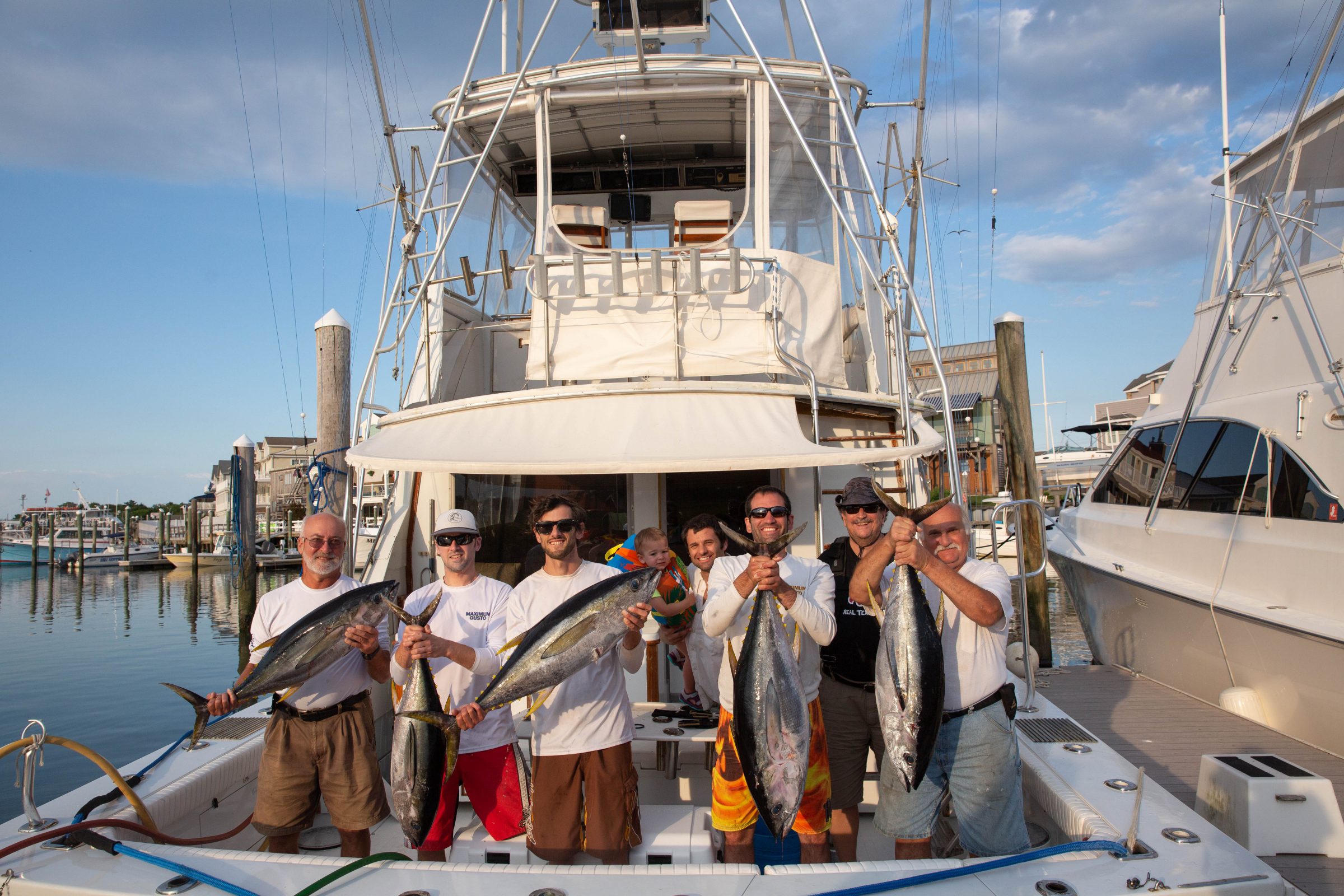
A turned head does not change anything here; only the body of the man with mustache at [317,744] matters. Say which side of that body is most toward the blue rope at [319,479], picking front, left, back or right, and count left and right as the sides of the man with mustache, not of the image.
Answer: back

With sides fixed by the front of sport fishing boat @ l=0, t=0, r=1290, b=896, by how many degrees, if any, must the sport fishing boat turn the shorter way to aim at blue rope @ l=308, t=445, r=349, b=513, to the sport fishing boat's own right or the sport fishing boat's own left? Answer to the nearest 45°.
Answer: approximately 45° to the sport fishing boat's own left

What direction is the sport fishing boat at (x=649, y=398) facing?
away from the camera

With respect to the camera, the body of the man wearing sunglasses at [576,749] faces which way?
toward the camera

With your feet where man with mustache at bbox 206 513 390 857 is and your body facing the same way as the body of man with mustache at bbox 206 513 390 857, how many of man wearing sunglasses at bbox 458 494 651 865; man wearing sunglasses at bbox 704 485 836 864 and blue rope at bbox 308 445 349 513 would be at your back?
1

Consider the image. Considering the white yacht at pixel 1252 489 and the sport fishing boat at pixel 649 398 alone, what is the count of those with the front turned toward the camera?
0

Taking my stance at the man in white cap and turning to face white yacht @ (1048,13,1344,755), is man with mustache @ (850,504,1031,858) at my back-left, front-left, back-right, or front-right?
front-right

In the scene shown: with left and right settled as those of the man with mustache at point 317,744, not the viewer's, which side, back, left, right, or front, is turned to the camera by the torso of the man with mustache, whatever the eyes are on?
front

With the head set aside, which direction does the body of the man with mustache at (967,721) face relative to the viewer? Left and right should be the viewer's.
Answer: facing the viewer and to the left of the viewer

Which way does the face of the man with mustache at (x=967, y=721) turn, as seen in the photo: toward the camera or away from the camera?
toward the camera

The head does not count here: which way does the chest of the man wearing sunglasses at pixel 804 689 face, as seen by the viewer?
toward the camera

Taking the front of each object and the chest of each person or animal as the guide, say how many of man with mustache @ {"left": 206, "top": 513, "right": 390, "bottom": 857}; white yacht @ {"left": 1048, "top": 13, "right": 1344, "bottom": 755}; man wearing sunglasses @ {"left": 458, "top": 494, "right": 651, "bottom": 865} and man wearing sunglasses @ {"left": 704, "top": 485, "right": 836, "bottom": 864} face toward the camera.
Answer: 3

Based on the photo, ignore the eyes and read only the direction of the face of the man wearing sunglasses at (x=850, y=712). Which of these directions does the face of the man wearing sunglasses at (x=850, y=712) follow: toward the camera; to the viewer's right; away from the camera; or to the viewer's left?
toward the camera

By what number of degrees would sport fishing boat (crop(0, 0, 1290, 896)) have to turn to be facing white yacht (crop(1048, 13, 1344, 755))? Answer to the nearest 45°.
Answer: approximately 90° to its right

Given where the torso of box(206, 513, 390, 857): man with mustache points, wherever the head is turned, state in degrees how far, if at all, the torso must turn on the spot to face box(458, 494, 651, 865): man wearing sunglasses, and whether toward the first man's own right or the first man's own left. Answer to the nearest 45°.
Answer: approximately 45° to the first man's own left

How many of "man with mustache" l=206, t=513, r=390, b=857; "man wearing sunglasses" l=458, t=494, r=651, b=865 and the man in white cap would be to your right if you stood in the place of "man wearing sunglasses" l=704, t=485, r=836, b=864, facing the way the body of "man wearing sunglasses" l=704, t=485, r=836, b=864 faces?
3

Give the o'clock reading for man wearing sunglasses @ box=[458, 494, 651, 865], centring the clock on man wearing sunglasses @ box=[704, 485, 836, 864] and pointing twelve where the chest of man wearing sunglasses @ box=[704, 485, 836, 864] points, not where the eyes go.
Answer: man wearing sunglasses @ box=[458, 494, 651, 865] is roughly at 3 o'clock from man wearing sunglasses @ box=[704, 485, 836, 864].

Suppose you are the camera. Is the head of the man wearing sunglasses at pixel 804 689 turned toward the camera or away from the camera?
toward the camera
